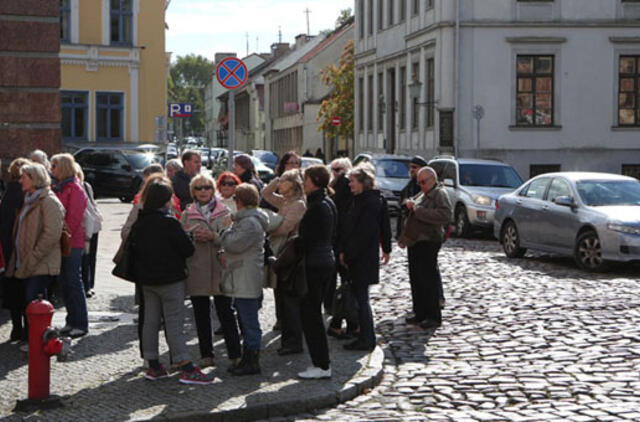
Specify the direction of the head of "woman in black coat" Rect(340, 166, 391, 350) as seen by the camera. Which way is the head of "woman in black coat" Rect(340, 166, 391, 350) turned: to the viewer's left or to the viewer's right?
to the viewer's left

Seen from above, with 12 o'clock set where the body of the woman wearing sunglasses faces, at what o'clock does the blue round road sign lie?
The blue round road sign is roughly at 6 o'clock from the woman wearing sunglasses.

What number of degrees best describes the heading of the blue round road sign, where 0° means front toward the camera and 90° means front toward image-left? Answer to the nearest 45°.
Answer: approximately 0°

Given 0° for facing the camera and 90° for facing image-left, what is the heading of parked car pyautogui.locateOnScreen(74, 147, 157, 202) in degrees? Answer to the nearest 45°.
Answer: approximately 315°

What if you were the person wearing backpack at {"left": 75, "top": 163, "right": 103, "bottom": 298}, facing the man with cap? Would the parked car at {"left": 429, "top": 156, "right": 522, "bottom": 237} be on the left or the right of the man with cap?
left

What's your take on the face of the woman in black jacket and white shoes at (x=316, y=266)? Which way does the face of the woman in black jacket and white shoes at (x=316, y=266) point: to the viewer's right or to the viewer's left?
to the viewer's left

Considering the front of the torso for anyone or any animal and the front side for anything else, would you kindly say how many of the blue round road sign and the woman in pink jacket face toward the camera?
1

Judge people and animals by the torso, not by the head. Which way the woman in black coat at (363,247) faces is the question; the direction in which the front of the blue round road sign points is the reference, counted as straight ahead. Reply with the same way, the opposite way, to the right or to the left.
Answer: to the right

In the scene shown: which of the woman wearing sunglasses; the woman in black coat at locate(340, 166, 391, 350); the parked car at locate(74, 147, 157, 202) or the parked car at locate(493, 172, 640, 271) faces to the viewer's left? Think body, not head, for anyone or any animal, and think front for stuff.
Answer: the woman in black coat

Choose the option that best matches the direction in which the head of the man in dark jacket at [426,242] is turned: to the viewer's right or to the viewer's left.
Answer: to the viewer's left
